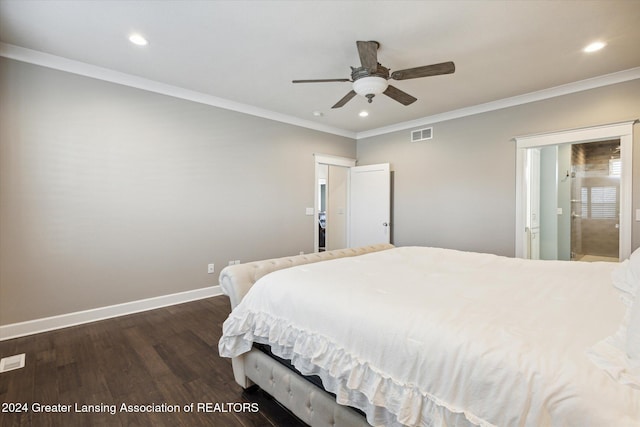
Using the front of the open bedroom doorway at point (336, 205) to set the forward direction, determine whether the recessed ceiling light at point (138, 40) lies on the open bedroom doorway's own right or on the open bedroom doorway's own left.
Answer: on the open bedroom doorway's own right

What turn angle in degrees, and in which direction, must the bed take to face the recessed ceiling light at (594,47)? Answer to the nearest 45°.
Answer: approximately 90° to its right

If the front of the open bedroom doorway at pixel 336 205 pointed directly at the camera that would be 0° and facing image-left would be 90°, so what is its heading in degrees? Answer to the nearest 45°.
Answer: approximately 315°

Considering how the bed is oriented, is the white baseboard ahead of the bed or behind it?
ahead

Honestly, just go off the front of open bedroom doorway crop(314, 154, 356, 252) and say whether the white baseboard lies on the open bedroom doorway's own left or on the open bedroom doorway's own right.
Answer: on the open bedroom doorway's own right

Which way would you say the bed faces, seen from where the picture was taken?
facing away from the viewer and to the left of the viewer

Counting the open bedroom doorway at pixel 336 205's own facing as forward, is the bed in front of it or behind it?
in front

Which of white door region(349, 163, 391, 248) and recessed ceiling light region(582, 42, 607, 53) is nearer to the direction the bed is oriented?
the white door

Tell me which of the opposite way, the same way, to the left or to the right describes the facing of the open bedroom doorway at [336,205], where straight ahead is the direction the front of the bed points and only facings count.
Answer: the opposite way
